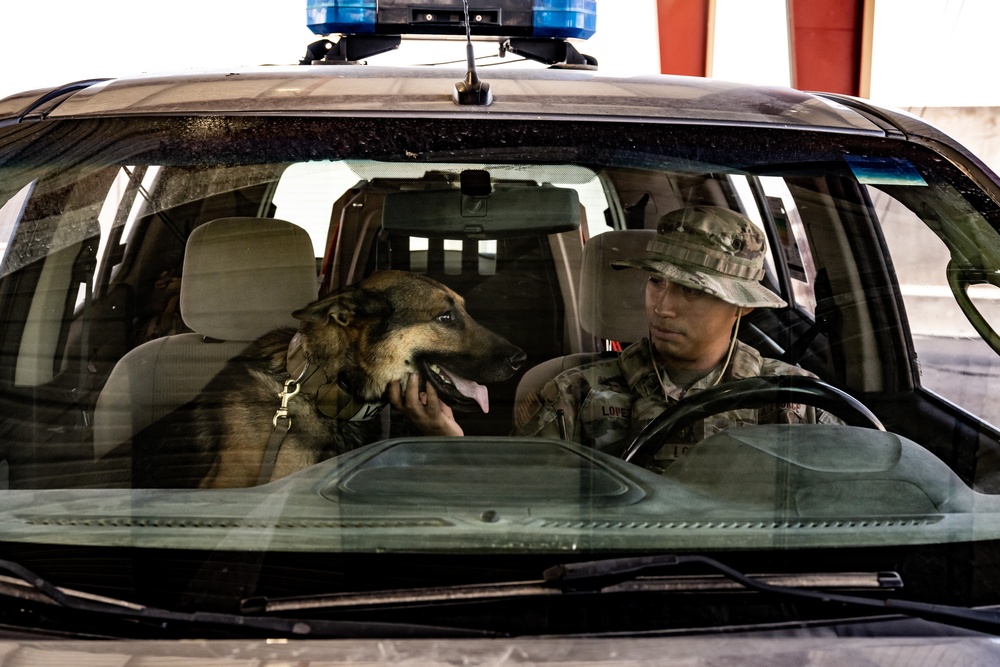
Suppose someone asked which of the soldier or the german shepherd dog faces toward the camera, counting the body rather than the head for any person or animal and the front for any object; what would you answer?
the soldier

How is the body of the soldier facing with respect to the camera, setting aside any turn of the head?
toward the camera

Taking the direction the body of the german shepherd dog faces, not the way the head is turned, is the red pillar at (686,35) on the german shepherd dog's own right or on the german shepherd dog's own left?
on the german shepherd dog's own left

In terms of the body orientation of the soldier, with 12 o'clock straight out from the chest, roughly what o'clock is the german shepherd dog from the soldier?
The german shepherd dog is roughly at 2 o'clock from the soldier.

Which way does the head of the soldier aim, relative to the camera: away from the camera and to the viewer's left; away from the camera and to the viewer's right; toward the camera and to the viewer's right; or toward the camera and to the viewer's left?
toward the camera and to the viewer's left

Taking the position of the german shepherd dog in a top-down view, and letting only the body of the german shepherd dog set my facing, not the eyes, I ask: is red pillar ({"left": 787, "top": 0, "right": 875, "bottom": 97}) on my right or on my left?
on my left

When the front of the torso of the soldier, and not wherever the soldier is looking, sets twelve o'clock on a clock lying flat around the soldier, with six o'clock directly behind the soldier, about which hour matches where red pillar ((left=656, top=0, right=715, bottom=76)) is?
The red pillar is roughly at 6 o'clock from the soldier.
